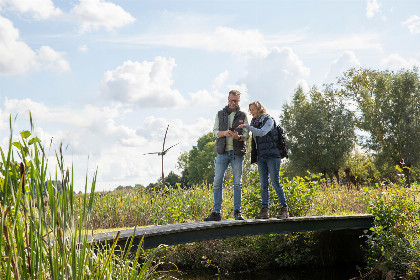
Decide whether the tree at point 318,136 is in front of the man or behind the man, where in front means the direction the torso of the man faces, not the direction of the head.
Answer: behind

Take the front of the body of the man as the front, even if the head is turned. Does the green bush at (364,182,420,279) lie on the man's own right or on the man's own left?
on the man's own left

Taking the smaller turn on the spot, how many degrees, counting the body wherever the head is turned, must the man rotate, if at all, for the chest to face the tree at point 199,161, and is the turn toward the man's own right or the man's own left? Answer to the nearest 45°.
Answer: approximately 180°

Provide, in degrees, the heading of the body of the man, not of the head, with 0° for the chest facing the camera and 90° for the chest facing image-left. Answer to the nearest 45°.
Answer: approximately 0°

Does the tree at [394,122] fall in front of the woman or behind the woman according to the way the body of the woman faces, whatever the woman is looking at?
behind

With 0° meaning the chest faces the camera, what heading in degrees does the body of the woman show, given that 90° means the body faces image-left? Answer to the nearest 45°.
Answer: approximately 45°
